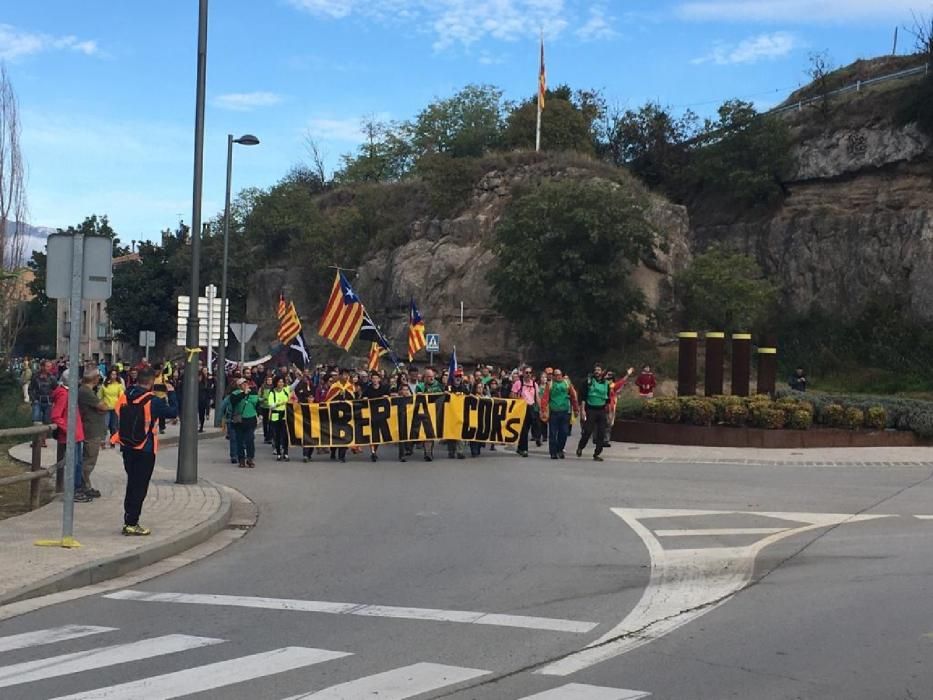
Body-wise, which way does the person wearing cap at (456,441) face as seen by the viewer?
toward the camera

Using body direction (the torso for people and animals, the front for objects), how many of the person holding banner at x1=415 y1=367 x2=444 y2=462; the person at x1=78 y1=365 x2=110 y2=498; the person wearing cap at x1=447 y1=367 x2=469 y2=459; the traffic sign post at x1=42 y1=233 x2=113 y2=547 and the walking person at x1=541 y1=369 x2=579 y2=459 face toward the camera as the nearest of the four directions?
3

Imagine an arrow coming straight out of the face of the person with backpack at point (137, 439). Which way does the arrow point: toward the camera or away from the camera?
away from the camera

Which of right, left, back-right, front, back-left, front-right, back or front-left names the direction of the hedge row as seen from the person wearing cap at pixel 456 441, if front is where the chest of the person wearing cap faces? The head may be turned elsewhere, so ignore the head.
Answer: left

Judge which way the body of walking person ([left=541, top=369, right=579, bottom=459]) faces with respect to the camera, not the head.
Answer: toward the camera

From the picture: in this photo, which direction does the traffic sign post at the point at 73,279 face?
away from the camera

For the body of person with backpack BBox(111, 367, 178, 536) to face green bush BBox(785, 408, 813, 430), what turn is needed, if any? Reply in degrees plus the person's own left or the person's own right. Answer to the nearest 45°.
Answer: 0° — they already face it

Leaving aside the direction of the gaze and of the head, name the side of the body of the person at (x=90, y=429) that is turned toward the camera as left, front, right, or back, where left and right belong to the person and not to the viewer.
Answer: right

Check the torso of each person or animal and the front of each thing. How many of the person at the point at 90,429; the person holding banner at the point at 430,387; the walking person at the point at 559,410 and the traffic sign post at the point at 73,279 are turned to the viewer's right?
1

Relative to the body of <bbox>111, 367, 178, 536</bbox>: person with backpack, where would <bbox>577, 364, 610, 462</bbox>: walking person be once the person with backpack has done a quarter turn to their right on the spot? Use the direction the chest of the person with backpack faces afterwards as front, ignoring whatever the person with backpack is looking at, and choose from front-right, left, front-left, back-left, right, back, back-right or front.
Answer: left

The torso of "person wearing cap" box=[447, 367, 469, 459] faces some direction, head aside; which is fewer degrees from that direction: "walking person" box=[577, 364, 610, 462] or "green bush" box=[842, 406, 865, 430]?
the walking person

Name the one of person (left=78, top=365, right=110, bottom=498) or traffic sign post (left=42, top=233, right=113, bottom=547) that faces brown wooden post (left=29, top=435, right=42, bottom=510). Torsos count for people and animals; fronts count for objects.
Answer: the traffic sign post

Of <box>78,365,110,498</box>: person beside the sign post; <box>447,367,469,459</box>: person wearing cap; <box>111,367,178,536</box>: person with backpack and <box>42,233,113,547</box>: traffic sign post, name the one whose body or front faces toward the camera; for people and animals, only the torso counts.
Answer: the person wearing cap

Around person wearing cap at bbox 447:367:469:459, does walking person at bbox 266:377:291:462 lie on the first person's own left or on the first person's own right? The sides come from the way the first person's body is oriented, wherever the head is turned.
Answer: on the first person's own right

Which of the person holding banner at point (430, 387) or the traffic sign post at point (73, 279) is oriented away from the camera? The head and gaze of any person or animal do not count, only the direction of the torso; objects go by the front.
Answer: the traffic sign post

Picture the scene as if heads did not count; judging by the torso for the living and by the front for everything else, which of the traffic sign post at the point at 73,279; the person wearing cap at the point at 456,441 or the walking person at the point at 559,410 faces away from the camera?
the traffic sign post
